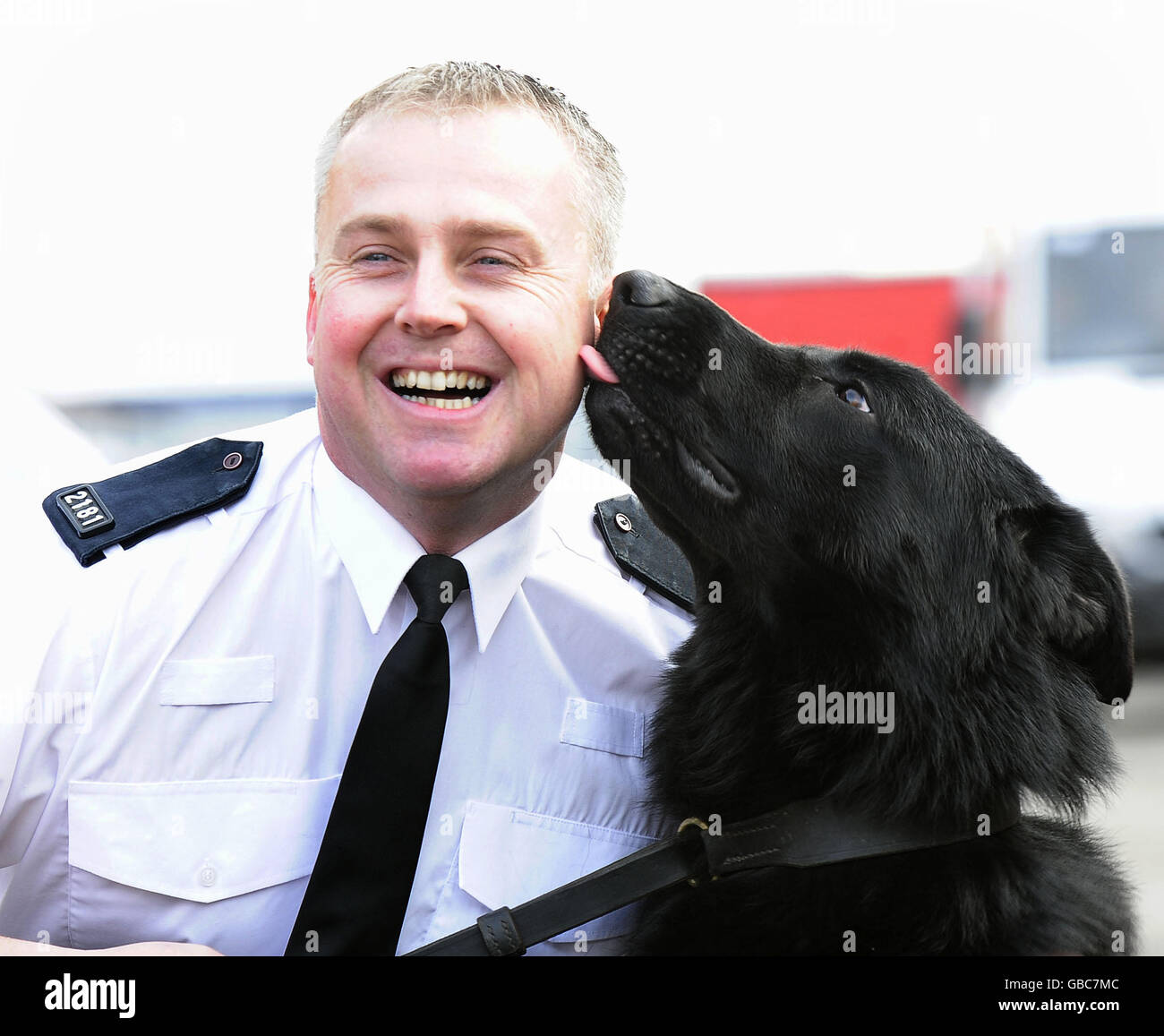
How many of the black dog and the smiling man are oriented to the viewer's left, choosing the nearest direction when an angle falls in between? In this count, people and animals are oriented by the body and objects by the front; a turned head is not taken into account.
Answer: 1

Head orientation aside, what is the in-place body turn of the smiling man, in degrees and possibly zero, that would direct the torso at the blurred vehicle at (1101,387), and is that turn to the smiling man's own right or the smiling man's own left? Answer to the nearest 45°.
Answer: approximately 135° to the smiling man's own left

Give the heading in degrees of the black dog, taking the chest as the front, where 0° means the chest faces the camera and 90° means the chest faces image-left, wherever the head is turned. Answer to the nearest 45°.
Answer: approximately 90°

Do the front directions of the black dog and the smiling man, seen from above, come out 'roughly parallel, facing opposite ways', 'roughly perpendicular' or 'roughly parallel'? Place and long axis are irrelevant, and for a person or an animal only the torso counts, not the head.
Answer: roughly perpendicular

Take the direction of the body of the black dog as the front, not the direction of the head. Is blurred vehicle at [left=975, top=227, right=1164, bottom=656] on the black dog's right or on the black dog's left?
on the black dog's right
